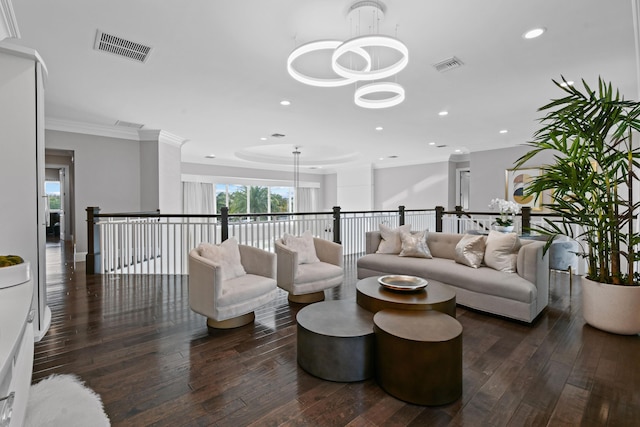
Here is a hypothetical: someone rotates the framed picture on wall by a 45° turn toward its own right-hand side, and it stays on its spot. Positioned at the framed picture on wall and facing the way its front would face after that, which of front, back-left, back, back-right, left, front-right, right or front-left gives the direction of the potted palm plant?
left

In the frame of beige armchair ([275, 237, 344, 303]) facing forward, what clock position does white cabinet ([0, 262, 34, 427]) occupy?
The white cabinet is roughly at 2 o'clock from the beige armchair.

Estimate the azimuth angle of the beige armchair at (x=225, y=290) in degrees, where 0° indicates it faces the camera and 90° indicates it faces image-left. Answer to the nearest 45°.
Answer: approximately 315°

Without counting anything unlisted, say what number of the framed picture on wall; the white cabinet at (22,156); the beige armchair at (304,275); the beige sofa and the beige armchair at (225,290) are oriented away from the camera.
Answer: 0

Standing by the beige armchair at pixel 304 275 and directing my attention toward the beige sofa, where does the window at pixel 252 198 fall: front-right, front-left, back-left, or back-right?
back-left

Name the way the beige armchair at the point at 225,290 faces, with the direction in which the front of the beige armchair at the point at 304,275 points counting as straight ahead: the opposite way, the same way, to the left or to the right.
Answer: the same way

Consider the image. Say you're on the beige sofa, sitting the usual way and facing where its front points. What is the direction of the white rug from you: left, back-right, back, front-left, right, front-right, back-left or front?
front

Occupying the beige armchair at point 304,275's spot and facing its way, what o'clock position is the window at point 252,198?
The window is roughly at 7 o'clock from the beige armchair.

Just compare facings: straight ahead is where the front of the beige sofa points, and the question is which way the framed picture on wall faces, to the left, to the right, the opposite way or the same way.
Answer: the same way

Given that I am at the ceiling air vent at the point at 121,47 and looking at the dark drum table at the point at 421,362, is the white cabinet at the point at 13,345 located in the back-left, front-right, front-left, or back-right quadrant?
front-right

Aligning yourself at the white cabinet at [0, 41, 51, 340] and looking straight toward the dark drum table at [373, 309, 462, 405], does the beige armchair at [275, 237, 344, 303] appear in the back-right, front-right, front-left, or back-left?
front-left

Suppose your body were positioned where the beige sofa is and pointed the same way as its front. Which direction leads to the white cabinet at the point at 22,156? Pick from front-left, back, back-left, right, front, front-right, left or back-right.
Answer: front

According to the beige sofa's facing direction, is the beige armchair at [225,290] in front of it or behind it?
in front

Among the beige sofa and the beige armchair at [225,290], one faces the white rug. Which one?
the beige sofa

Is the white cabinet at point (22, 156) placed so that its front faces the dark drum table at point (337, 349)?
yes

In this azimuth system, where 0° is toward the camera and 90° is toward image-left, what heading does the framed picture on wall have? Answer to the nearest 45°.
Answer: approximately 45°

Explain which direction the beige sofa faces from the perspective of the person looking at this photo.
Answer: facing the viewer and to the left of the viewer

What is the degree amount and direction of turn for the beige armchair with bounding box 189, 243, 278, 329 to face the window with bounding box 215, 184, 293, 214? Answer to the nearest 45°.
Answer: approximately 135° to its left

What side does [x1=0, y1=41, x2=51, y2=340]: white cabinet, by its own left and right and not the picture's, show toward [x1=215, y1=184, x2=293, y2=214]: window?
left
